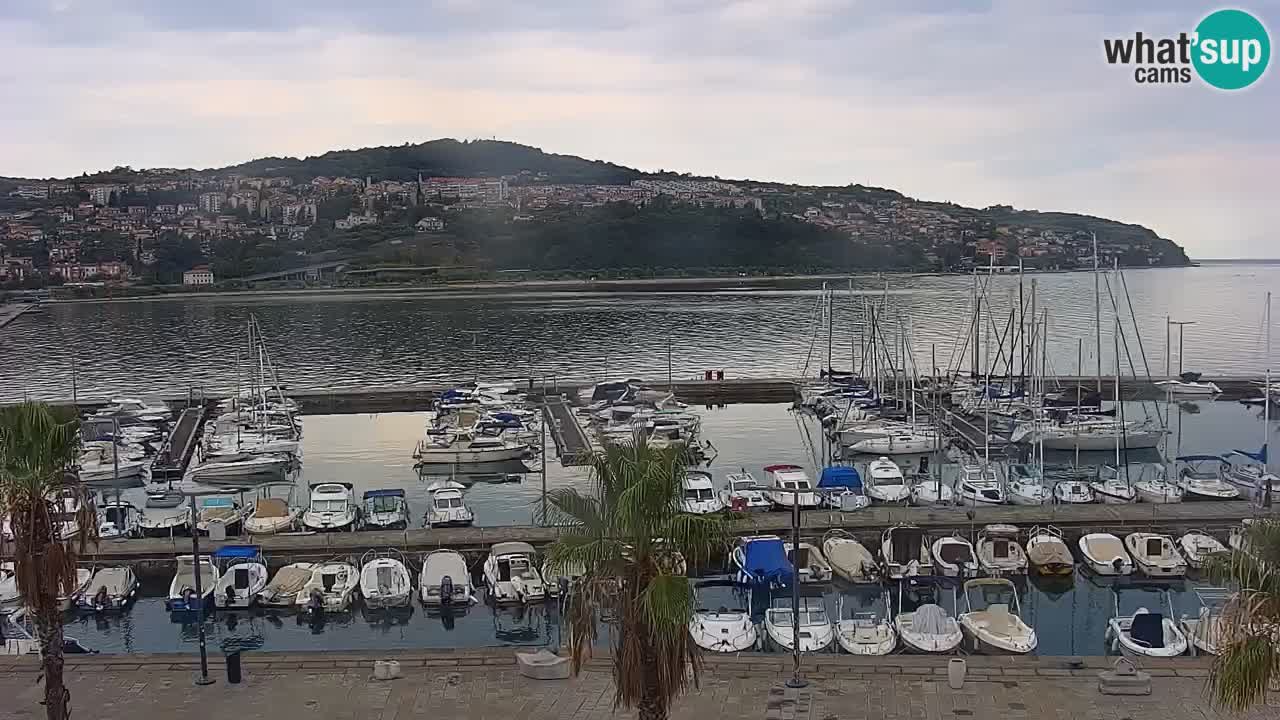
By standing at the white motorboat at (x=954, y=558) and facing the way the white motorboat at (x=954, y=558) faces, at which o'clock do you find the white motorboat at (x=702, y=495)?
the white motorboat at (x=702, y=495) is roughly at 10 o'clock from the white motorboat at (x=954, y=558).

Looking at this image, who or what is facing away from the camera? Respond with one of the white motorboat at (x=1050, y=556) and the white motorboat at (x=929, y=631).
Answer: the white motorboat at (x=1050, y=556)

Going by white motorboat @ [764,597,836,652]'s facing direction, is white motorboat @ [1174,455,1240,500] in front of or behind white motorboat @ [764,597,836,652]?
behind

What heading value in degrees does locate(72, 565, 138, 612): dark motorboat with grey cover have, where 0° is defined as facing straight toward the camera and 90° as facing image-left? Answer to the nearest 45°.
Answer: approximately 225°

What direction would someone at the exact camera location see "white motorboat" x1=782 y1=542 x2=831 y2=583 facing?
facing away from the viewer and to the left of the viewer

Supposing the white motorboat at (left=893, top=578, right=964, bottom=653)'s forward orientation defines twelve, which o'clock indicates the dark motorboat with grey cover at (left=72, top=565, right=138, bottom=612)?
the dark motorboat with grey cover at (left=72, top=565, right=138, bottom=612) is roughly at 3 o'clock from the white motorboat at (left=893, top=578, right=964, bottom=653).

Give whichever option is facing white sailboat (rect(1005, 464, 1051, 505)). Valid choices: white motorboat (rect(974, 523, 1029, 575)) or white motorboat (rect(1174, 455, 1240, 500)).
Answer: white motorboat (rect(974, 523, 1029, 575))

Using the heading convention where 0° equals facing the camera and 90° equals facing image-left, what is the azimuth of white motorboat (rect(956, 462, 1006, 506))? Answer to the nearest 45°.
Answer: approximately 0°

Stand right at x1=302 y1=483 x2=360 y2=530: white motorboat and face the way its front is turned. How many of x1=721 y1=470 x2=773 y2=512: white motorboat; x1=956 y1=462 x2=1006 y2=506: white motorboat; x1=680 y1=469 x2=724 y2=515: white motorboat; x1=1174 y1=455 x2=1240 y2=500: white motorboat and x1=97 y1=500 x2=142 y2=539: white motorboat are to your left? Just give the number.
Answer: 4

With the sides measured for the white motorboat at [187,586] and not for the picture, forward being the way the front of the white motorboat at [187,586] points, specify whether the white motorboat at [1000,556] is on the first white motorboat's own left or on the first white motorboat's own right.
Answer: on the first white motorboat's own right

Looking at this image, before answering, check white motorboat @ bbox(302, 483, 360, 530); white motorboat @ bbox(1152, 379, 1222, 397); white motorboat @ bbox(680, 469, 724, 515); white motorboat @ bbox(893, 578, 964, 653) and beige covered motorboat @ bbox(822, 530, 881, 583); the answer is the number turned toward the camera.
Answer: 3

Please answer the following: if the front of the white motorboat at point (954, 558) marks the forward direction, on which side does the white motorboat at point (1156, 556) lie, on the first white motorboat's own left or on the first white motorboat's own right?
on the first white motorboat's own right

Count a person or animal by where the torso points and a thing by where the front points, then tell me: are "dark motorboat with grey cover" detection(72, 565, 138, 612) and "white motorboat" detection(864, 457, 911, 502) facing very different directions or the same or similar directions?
very different directions
